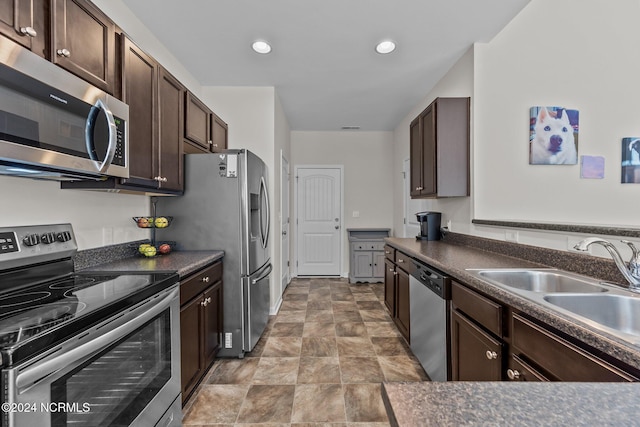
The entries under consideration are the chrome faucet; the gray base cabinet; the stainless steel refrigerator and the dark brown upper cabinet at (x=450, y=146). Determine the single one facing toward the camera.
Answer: the gray base cabinet

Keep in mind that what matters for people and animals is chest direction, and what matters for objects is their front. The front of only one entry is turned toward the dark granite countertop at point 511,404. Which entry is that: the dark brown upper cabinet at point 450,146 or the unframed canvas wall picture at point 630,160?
the unframed canvas wall picture

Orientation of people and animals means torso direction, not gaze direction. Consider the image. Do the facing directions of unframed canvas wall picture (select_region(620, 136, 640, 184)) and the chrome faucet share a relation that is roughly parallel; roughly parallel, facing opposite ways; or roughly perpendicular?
roughly perpendicular

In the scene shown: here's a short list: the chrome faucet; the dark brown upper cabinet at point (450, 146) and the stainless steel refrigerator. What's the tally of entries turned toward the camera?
0

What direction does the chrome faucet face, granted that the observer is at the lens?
facing to the left of the viewer

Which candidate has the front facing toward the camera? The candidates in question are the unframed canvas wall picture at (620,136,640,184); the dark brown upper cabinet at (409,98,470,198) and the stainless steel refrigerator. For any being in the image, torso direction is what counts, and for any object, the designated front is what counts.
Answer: the unframed canvas wall picture

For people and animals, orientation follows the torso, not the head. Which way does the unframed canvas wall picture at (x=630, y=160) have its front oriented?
toward the camera

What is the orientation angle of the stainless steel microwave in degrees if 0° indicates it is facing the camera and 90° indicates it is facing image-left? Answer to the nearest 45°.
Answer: approximately 315°

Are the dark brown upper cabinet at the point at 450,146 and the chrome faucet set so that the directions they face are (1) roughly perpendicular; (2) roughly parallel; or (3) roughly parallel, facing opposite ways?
roughly parallel

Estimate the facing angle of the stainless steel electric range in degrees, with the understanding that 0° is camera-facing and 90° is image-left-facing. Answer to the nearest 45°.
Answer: approximately 315°

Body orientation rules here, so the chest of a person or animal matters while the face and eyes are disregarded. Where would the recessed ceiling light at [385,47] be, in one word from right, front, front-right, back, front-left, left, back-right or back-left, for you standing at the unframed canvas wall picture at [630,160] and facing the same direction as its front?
front-right

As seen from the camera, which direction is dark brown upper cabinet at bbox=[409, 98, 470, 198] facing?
to the viewer's left

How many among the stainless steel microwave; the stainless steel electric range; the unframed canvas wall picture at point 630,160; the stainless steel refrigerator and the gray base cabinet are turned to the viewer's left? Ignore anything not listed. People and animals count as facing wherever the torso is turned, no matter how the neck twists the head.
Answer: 0

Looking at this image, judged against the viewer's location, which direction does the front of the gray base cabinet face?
facing the viewer

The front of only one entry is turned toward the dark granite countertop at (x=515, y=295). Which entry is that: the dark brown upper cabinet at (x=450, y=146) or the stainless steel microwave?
the stainless steel microwave
